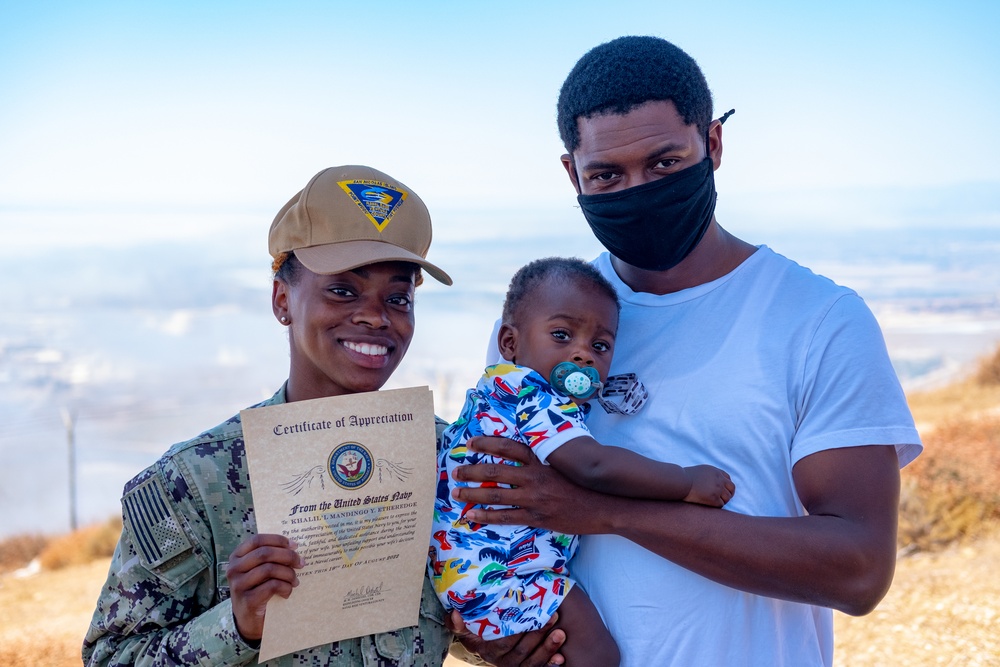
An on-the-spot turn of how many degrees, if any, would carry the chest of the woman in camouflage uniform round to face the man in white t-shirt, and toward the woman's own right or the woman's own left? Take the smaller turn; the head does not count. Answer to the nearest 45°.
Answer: approximately 45° to the woman's own left

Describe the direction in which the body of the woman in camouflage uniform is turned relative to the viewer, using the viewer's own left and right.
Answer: facing the viewer and to the right of the viewer

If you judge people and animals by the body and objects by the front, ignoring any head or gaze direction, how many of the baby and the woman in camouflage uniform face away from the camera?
0

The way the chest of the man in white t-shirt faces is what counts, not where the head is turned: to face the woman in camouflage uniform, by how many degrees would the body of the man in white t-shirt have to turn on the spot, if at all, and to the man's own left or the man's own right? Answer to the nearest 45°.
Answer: approximately 45° to the man's own right

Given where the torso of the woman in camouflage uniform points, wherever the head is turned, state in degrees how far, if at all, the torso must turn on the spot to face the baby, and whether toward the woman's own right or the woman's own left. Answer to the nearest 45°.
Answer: approximately 45° to the woman's own left
